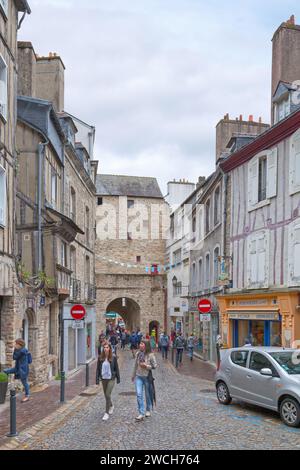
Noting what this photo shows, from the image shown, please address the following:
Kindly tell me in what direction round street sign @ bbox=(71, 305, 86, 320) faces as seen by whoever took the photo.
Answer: facing the viewer

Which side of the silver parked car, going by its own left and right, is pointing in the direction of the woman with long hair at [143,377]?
right

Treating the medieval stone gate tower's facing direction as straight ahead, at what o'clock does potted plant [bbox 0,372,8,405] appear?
The potted plant is roughly at 12 o'clock from the medieval stone gate tower.

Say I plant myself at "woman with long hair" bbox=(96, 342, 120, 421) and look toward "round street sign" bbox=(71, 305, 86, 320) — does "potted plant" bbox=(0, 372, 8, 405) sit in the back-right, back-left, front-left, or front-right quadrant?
front-left

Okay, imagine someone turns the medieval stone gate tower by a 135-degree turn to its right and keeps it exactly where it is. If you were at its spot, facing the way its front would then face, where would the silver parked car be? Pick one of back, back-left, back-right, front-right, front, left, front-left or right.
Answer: back-left

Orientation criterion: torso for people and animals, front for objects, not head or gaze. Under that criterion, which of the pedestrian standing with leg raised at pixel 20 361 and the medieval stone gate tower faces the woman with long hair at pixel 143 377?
the medieval stone gate tower

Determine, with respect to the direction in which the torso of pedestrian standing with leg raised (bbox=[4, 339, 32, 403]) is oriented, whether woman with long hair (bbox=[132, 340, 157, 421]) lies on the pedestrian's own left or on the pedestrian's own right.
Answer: on the pedestrian's own left

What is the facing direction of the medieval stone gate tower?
toward the camera

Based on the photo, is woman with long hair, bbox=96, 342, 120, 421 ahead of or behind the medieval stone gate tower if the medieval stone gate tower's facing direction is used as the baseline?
ahead

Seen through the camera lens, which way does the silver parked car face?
facing the viewer and to the right of the viewer

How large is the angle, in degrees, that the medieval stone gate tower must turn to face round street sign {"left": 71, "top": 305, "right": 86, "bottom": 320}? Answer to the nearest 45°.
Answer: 0° — it already faces it

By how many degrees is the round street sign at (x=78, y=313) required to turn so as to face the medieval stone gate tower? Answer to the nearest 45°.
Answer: approximately 180°
